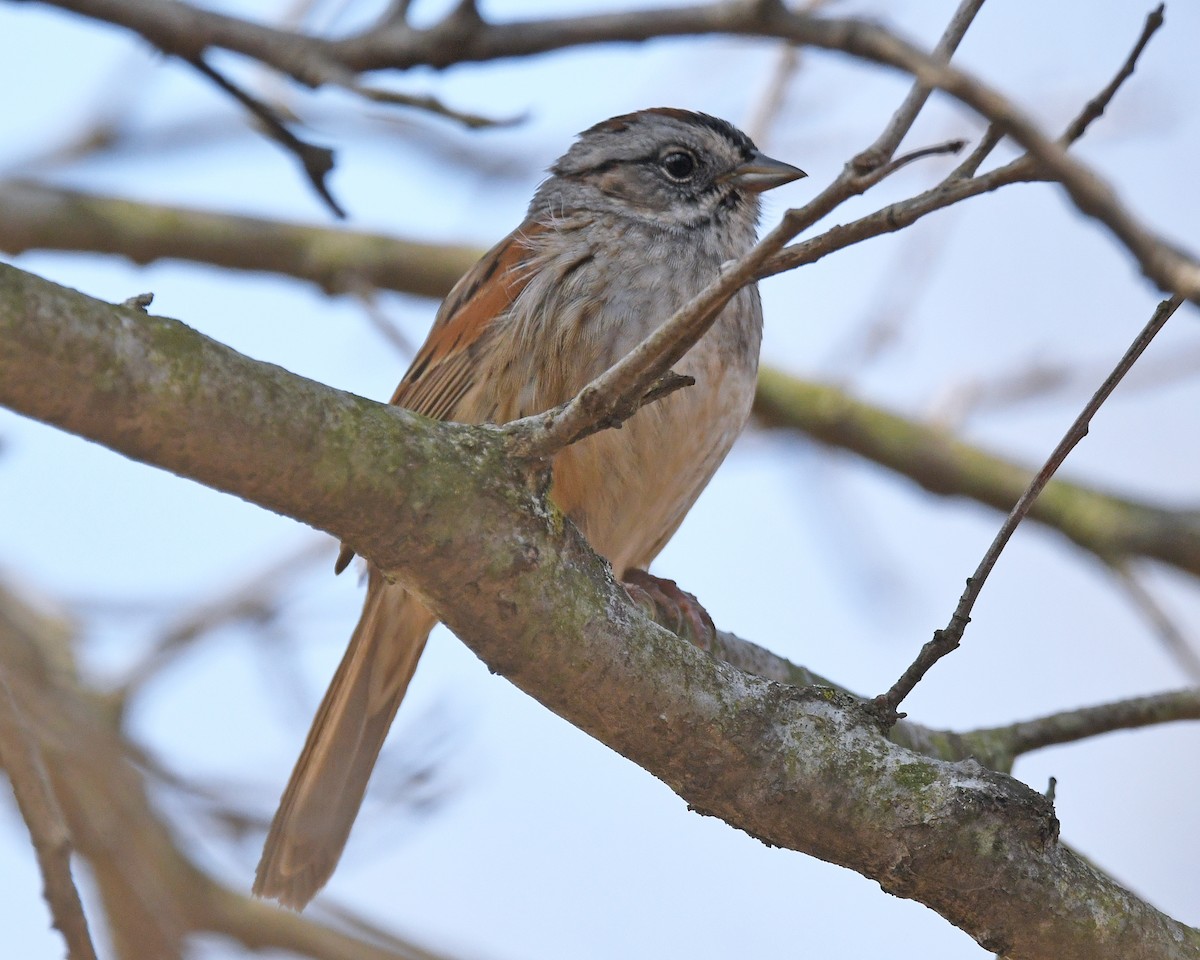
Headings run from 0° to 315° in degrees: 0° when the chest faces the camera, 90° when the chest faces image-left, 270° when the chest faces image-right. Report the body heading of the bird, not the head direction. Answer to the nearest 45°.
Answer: approximately 270°

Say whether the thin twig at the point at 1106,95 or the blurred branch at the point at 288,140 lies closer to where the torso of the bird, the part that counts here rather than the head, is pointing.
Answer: the thin twig
